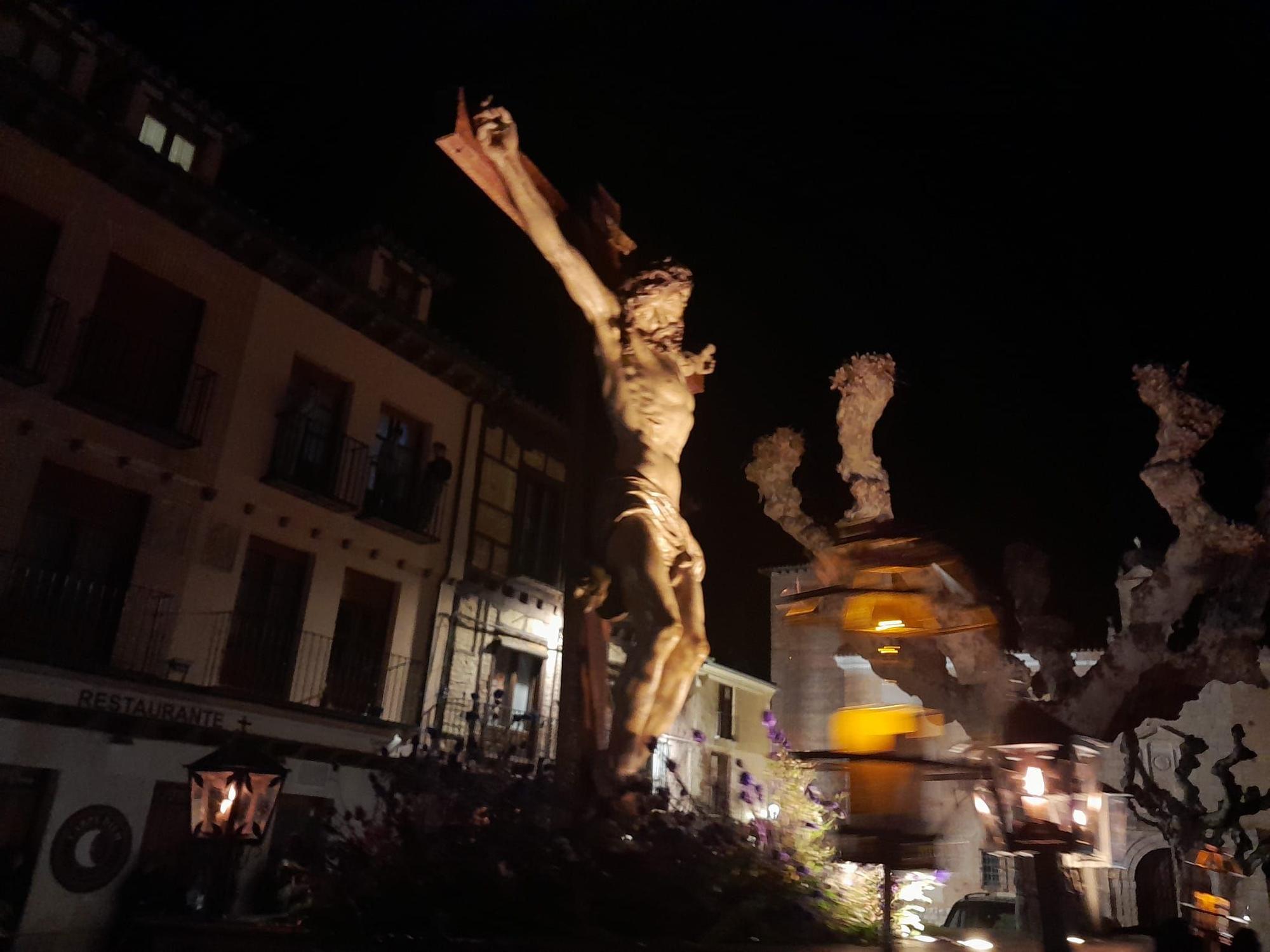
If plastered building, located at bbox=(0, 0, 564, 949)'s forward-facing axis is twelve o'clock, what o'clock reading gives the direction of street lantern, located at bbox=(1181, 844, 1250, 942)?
The street lantern is roughly at 11 o'clock from the plastered building.

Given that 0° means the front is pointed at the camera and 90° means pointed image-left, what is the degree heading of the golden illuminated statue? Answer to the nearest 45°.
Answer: approximately 315°

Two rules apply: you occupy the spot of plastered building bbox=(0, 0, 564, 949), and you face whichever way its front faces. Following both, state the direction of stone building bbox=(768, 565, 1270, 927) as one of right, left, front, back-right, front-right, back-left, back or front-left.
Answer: front-left

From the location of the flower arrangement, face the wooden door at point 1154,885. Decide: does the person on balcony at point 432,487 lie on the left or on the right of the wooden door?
left

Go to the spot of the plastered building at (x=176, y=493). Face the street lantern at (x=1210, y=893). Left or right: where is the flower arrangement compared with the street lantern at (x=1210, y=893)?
right

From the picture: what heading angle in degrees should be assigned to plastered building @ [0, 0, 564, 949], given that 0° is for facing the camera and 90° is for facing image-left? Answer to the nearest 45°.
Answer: approximately 315°
